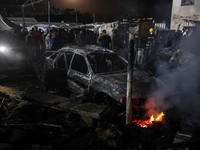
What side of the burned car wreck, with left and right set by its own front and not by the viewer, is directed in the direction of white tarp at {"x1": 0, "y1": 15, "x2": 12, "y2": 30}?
back

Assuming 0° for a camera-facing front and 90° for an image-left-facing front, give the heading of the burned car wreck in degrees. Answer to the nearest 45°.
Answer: approximately 315°

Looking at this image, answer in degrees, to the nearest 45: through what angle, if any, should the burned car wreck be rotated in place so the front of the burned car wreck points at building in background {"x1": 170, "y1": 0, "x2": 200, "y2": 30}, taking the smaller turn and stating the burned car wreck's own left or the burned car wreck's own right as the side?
approximately 90° to the burned car wreck's own left
